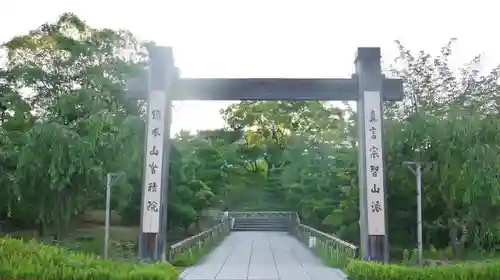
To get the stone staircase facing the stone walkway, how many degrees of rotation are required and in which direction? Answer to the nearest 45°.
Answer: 0° — it already faces it

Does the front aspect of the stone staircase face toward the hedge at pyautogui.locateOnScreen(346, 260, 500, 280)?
yes

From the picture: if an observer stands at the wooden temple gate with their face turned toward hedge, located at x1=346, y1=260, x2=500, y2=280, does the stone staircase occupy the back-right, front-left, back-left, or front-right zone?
back-left

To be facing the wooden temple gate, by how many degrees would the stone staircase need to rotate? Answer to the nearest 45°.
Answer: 0° — it already faces it

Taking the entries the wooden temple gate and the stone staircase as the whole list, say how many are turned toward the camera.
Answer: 2

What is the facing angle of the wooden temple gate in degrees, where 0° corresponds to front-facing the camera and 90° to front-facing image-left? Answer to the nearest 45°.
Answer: approximately 0°

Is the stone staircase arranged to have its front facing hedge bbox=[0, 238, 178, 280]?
yes

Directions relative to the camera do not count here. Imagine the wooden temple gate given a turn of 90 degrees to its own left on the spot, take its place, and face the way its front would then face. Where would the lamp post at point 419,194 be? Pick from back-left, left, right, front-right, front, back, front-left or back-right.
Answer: front-left

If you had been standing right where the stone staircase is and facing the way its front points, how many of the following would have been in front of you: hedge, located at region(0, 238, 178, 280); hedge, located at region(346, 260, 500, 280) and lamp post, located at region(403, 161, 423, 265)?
3

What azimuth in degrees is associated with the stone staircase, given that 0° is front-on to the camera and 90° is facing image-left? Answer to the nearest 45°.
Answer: approximately 0°
